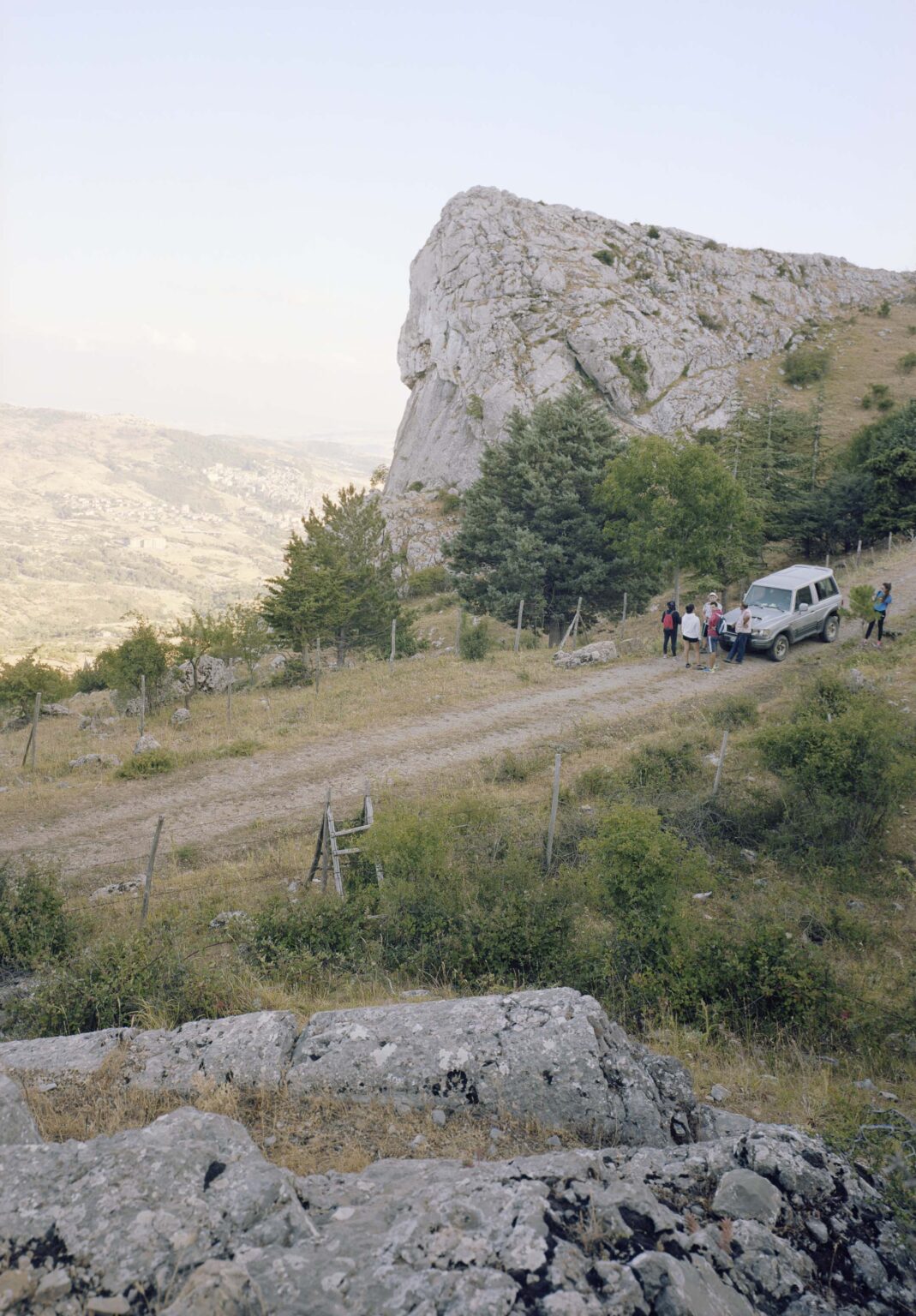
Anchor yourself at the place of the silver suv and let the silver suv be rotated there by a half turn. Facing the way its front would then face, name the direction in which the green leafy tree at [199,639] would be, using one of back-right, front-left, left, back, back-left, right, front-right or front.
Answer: back-left

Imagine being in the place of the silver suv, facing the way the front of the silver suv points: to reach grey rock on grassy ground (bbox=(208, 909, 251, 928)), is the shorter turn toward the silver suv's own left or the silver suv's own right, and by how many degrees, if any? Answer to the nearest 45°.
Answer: approximately 45° to the silver suv's own left

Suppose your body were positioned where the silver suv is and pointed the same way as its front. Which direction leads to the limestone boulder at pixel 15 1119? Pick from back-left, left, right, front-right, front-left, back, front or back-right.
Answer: front-left

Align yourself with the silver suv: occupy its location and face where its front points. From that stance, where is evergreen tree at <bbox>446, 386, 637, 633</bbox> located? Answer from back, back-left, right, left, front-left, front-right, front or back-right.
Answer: right

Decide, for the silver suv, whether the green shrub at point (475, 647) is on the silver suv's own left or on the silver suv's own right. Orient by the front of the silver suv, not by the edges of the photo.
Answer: on the silver suv's own right

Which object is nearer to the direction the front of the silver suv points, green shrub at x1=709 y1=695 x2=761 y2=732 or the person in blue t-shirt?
the green shrub

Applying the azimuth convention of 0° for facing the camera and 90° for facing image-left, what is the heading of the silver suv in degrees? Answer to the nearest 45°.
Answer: approximately 45°

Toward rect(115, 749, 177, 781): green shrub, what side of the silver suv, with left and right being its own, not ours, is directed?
front

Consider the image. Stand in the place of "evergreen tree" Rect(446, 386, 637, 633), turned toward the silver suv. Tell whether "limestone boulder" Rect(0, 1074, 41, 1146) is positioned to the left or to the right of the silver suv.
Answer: right

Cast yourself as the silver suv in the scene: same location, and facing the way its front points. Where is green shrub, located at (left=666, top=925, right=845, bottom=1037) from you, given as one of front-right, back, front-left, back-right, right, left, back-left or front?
front-left

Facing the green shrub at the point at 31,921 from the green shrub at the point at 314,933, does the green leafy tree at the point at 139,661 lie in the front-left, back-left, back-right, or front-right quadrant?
front-right

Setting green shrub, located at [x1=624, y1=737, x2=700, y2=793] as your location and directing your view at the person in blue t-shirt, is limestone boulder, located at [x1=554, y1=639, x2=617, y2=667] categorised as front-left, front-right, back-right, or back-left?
front-left

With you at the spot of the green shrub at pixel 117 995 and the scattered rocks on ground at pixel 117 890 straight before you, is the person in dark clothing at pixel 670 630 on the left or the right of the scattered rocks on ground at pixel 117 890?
right
